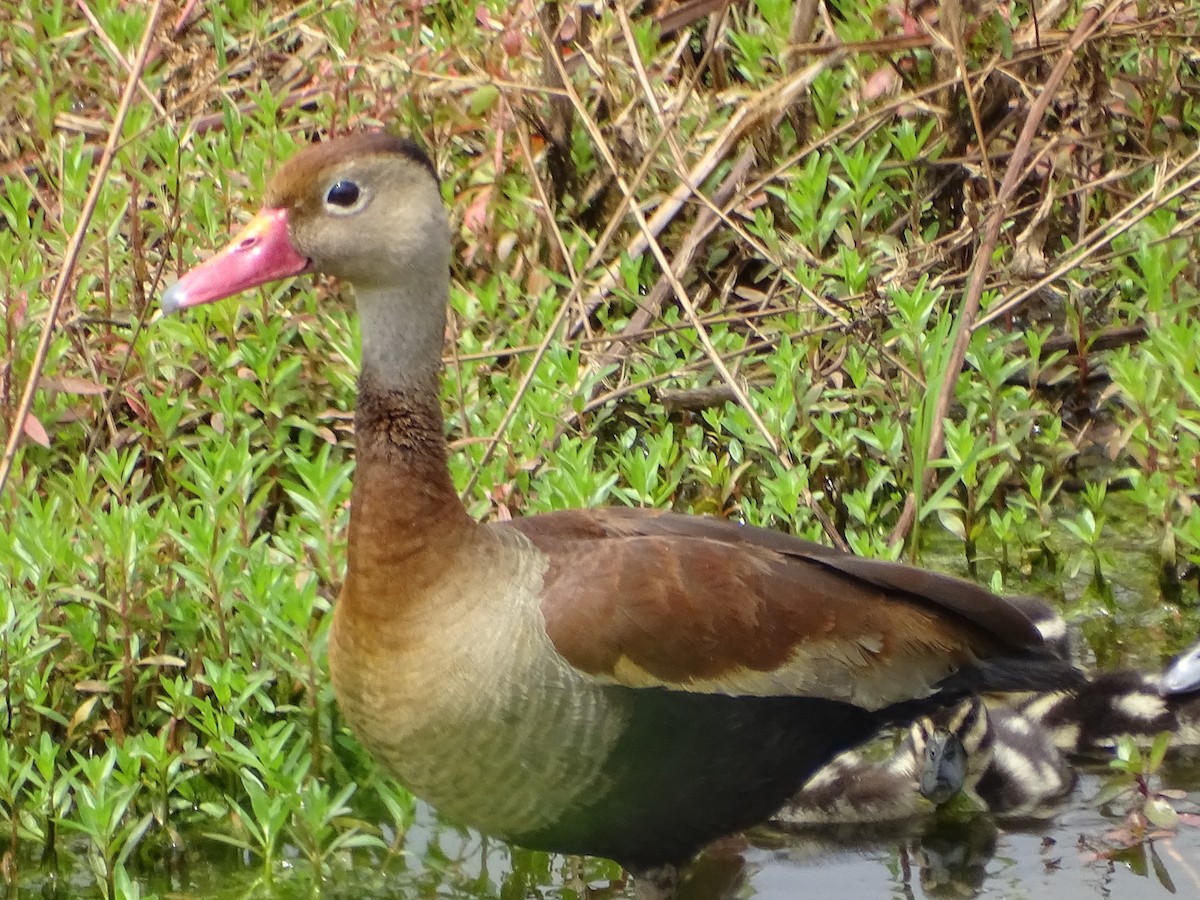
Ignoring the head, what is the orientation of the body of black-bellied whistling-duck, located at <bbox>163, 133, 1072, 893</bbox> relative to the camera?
to the viewer's left

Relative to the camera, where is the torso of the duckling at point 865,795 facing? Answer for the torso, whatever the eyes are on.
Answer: to the viewer's right

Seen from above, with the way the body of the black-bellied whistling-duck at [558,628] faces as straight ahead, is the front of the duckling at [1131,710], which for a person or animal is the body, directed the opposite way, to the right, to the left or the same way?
the opposite way

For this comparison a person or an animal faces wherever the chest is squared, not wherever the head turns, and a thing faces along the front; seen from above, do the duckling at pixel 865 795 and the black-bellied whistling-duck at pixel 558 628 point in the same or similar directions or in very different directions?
very different directions

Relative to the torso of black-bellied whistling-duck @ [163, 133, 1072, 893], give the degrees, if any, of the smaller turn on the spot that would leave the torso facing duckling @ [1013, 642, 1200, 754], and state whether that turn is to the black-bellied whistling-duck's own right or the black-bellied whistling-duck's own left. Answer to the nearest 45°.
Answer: approximately 135° to the black-bellied whistling-duck's own right

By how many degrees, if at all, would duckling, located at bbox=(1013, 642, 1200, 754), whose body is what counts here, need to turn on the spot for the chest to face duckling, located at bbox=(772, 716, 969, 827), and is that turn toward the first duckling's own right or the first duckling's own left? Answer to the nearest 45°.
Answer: approximately 180°

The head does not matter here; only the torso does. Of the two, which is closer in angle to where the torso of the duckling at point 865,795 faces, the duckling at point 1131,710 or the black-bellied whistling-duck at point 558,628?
the duckling

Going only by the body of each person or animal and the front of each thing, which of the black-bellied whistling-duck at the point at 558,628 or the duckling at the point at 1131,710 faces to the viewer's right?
the duckling

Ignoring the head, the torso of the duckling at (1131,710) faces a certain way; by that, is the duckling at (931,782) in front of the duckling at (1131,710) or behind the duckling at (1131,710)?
behind
